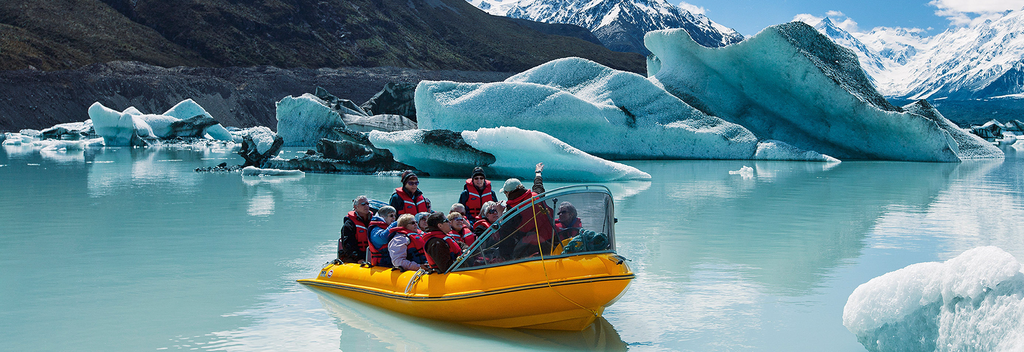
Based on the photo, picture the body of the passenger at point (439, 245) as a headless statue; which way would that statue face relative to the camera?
to the viewer's right

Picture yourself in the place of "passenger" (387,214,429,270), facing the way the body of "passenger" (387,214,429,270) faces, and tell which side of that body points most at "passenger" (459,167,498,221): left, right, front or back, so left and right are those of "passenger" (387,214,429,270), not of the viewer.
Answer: left

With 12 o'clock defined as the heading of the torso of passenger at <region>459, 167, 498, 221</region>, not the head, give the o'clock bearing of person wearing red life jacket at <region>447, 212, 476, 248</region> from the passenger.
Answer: The person wearing red life jacket is roughly at 12 o'clock from the passenger.

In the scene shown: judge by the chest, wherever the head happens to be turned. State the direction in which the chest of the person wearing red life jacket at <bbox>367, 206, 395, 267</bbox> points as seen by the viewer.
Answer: to the viewer's right

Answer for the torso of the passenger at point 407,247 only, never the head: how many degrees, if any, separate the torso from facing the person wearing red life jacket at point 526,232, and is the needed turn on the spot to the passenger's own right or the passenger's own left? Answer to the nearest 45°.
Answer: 0° — they already face them

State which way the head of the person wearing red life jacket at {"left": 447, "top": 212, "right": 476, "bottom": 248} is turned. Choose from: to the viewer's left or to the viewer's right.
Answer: to the viewer's right

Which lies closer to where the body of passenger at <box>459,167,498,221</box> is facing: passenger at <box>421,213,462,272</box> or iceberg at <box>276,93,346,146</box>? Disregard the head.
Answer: the passenger

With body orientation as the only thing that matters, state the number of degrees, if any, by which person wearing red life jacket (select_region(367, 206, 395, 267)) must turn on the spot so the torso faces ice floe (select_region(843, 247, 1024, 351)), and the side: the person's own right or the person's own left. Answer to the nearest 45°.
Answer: approximately 45° to the person's own right

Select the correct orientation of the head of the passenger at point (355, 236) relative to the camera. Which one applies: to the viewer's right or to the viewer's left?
to the viewer's right
